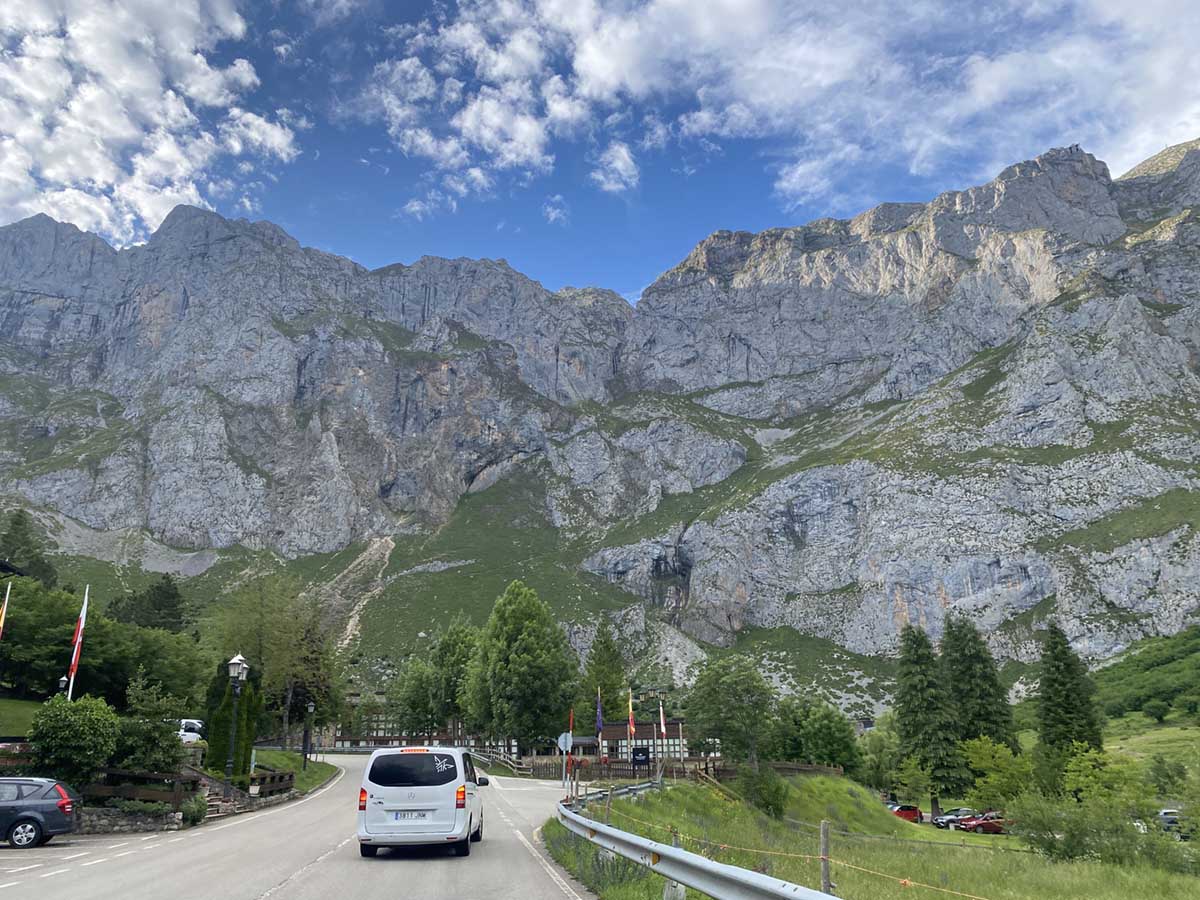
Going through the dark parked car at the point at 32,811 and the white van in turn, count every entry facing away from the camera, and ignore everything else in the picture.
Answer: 1

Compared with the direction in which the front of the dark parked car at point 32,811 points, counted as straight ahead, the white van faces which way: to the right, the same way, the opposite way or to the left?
to the right

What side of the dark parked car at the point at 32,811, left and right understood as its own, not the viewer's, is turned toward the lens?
left

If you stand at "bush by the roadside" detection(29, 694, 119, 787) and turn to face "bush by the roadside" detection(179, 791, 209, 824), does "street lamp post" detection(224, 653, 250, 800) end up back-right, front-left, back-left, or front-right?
front-left

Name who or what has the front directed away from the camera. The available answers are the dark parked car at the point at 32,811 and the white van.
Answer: the white van

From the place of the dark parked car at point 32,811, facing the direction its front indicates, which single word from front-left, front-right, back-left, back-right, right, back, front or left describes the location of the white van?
back-left

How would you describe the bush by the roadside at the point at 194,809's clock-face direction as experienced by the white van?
The bush by the roadside is roughly at 11 o'clock from the white van.

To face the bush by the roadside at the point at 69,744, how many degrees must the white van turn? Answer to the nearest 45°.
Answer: approximately 45° to its left

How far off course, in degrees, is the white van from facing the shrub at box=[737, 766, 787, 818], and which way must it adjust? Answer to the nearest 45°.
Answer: approximately 45° to its right

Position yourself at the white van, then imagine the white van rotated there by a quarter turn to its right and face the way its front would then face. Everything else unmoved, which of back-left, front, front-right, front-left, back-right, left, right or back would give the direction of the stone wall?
back-left

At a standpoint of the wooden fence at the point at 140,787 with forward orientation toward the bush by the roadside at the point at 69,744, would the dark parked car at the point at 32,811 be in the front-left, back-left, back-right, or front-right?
front-left

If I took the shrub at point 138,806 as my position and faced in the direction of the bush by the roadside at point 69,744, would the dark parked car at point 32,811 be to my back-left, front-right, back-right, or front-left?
front-left

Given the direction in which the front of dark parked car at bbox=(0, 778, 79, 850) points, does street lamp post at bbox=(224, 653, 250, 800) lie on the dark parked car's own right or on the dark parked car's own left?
on the dark parked car's own right

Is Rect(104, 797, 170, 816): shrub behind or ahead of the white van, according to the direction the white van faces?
ahead

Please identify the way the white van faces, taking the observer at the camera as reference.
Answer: facing away from the viewer
